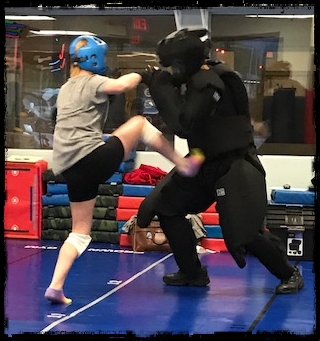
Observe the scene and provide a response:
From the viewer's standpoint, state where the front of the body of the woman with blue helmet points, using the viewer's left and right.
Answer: facing away from the viewer and to the right of the viewer

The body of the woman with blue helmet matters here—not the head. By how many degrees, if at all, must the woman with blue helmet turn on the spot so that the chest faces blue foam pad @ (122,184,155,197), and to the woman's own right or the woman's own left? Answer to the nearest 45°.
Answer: approximately 45° to the woman's own left

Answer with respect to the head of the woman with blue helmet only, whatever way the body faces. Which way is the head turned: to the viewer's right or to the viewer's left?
to the viewer's right

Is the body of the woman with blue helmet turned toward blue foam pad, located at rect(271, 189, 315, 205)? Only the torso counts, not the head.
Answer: yes
